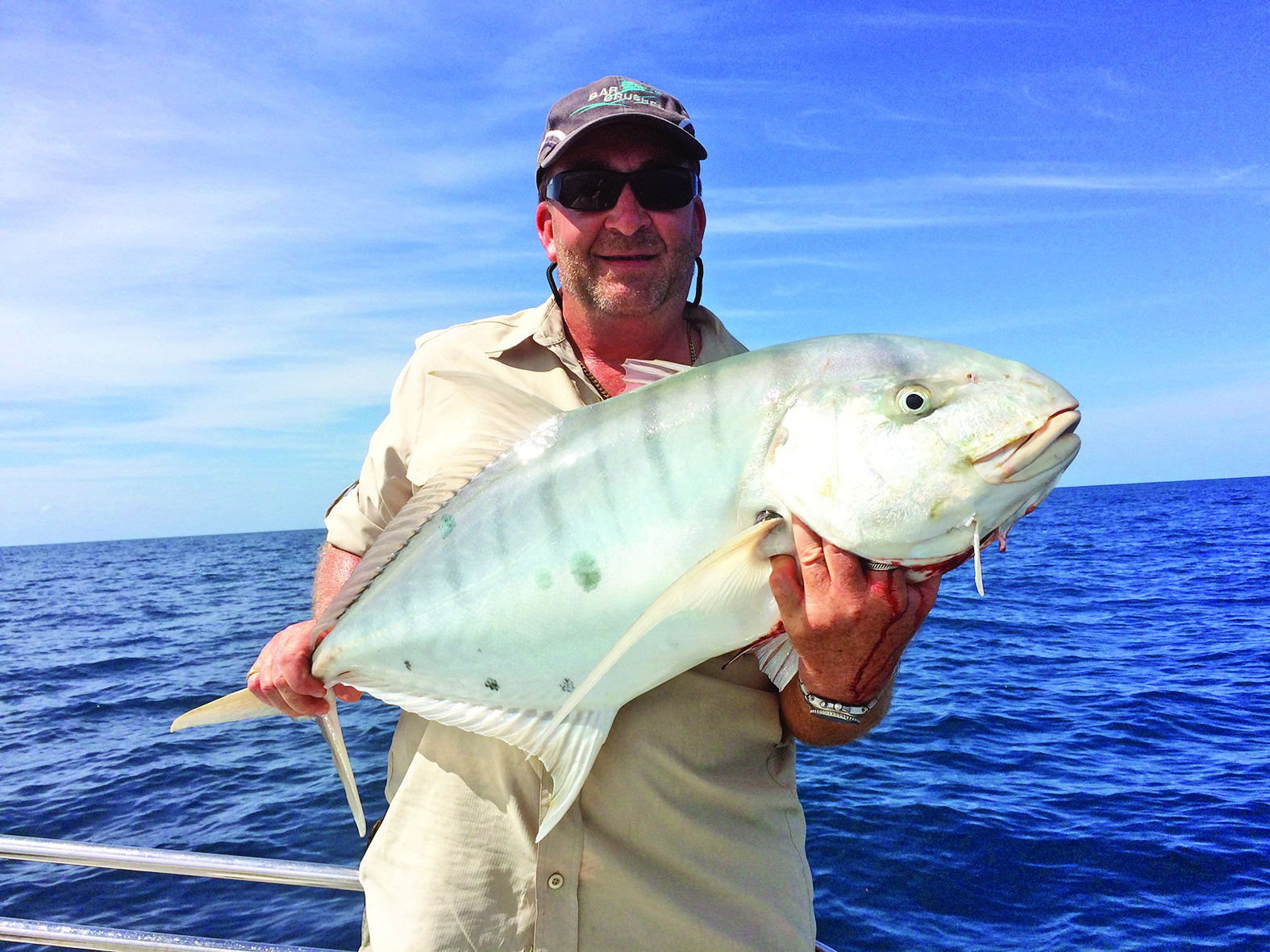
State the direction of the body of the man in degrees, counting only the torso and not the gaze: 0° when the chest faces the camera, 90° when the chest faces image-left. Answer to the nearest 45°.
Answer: approximately 0°
